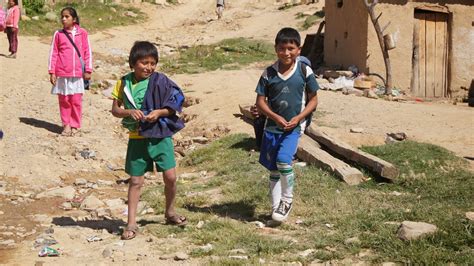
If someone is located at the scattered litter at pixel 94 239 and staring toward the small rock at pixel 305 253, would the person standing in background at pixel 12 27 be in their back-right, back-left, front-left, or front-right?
back-left

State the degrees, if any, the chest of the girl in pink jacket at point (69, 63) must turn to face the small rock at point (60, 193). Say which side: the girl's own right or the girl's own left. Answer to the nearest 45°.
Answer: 0° — they already face it

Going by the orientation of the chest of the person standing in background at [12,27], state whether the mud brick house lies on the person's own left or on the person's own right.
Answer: on the person's own left

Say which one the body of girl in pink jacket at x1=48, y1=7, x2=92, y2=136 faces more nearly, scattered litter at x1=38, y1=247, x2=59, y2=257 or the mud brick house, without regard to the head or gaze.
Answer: the scattered litter

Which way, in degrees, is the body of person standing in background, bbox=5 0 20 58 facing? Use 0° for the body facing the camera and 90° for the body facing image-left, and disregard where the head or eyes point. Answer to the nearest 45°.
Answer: approximately 45°

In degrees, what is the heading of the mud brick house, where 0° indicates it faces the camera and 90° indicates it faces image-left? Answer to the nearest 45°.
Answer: approximately 0°

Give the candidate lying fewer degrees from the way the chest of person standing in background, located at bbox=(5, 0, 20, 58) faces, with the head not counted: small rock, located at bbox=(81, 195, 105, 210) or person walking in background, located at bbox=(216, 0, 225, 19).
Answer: the small rock

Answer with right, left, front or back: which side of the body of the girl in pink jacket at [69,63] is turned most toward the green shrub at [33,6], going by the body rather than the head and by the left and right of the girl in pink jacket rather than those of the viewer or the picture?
back

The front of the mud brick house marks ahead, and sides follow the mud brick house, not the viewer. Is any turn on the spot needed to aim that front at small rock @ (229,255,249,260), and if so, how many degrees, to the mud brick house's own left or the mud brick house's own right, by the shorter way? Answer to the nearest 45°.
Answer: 0° — it already faces it

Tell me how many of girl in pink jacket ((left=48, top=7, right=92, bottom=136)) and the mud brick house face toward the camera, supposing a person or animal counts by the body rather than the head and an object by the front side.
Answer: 2

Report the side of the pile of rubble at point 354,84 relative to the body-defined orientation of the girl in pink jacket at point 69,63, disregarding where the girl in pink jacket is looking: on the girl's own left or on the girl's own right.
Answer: on the girl's own left
